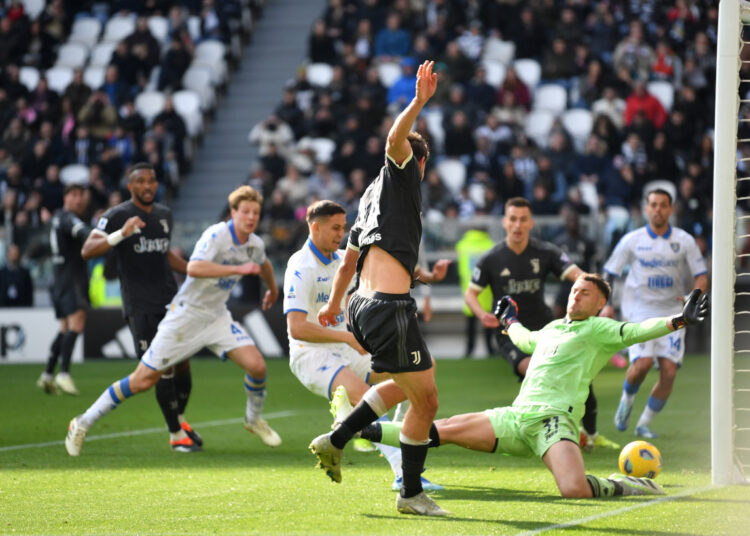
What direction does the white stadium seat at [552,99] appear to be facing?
toward the camera

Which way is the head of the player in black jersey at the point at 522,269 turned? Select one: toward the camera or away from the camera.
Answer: toward the camera

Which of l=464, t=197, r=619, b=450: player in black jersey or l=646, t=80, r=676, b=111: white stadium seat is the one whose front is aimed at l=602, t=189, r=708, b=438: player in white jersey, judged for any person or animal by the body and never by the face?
the white stadium seat

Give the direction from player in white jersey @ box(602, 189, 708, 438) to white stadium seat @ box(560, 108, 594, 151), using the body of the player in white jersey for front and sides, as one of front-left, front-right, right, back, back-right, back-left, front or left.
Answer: back

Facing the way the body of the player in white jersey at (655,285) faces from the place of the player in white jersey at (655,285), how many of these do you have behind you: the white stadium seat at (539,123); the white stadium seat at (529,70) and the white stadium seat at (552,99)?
3

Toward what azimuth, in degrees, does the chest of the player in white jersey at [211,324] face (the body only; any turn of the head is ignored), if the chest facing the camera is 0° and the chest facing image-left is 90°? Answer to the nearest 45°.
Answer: approximately 315°

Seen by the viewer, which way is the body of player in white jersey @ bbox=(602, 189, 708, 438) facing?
toward the camera

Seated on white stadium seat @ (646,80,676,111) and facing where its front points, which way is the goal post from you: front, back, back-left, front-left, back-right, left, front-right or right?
front

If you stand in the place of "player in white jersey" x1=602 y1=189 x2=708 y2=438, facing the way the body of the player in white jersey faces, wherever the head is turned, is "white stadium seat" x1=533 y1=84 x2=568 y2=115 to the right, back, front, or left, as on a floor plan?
back

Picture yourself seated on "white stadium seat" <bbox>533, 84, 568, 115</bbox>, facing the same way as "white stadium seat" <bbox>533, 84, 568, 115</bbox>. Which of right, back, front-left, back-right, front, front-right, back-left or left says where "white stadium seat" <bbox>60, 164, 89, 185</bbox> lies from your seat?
right

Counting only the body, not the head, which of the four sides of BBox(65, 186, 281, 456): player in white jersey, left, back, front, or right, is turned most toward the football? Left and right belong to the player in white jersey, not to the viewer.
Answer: front

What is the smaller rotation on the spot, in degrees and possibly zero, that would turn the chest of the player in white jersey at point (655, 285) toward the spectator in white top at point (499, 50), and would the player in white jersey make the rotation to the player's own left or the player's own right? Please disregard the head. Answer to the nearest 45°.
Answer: approximately 180°

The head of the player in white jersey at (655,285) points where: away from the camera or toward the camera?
toward the camera

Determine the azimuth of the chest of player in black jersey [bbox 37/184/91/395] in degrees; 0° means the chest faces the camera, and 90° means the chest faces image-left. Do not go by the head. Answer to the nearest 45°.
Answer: approximately 270°

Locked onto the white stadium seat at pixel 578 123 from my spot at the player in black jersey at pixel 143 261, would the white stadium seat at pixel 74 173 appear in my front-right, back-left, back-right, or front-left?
front-left

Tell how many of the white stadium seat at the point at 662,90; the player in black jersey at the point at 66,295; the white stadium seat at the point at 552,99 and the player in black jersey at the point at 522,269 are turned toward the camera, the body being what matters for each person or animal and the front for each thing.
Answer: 3

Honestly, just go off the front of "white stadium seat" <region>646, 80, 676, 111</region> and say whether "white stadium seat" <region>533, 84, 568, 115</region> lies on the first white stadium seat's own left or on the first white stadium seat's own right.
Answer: on the first white stadium seat's own right
